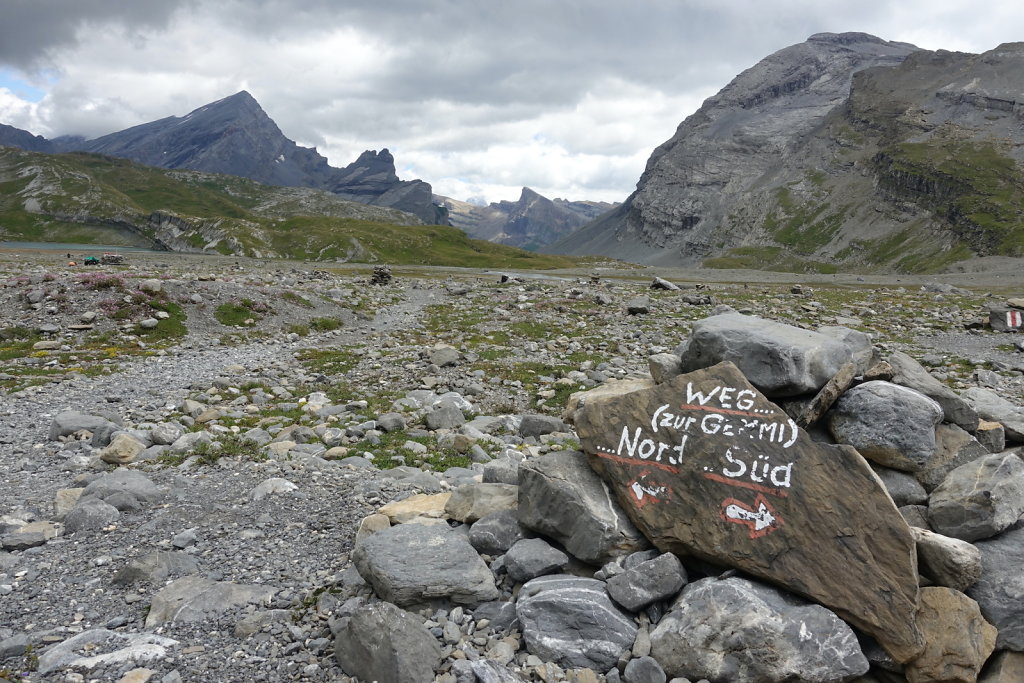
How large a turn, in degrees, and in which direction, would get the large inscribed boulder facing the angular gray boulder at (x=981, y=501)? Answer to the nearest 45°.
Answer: approximately 90° to its left

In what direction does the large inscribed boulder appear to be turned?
toward the camera

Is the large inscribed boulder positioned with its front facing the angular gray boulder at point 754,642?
yes

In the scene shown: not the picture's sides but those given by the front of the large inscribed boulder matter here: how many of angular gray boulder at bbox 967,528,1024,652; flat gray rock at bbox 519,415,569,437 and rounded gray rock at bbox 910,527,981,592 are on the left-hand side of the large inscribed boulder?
2

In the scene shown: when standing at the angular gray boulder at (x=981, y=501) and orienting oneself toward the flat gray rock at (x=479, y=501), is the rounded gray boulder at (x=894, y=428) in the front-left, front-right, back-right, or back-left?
front-right

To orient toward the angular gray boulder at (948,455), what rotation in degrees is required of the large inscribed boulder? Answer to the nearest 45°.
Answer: approximately 135° to its left

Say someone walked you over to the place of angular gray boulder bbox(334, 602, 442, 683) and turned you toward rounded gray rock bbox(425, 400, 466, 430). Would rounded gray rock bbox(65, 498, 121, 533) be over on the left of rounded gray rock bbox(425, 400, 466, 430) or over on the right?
left

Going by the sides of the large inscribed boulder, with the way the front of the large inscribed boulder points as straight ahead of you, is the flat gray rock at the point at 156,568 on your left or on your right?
on your right

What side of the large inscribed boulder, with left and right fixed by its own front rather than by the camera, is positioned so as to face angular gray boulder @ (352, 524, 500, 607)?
right

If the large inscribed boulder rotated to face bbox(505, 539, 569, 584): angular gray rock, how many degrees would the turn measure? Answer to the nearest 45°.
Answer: approximately 90° to its right

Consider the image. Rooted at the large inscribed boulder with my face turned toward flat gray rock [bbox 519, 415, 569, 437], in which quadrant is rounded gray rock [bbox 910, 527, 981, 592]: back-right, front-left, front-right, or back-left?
back-right

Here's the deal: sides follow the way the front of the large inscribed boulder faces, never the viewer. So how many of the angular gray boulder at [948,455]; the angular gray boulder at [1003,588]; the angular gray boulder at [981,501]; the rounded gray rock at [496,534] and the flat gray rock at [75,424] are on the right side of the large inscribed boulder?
2

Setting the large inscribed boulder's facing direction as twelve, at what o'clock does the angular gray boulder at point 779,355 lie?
The angular gray boulder is roughly at 6 o'clock from the large inscribed boulder.
